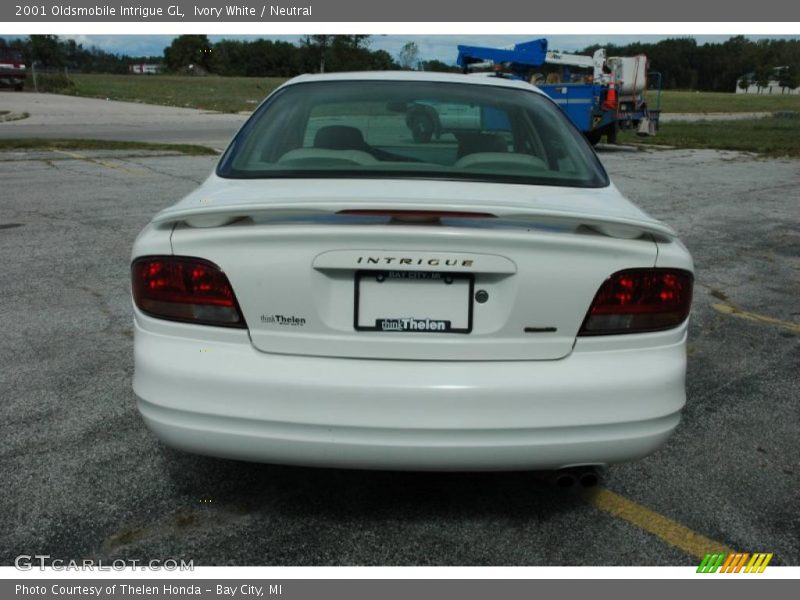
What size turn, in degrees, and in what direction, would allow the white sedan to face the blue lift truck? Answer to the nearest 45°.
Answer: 0° — it already faces it

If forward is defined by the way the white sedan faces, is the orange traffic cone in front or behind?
in front

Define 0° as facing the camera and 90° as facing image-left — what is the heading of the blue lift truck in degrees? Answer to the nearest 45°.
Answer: approximately 135°

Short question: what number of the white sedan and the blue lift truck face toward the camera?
0

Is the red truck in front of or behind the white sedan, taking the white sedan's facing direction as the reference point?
in front

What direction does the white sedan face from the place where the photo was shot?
facing away from the viewer

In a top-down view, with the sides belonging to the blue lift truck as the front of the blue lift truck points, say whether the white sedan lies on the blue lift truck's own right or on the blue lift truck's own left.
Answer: on the blue lift truck's own left
